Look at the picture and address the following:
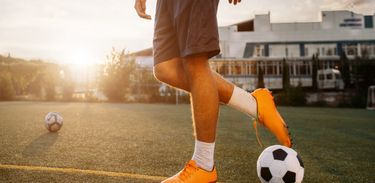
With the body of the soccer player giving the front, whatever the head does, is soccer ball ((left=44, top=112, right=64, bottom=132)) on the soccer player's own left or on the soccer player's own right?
on the soccer player's own right

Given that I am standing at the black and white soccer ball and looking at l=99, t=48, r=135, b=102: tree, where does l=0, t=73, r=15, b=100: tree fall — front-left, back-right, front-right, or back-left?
front-left

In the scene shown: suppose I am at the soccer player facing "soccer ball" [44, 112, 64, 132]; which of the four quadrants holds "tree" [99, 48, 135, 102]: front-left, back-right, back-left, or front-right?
front-right

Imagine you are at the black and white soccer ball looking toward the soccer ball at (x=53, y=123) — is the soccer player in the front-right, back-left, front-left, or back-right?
front-left

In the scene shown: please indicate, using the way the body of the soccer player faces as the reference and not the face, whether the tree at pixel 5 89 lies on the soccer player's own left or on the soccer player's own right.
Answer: on the soccer player's own right
